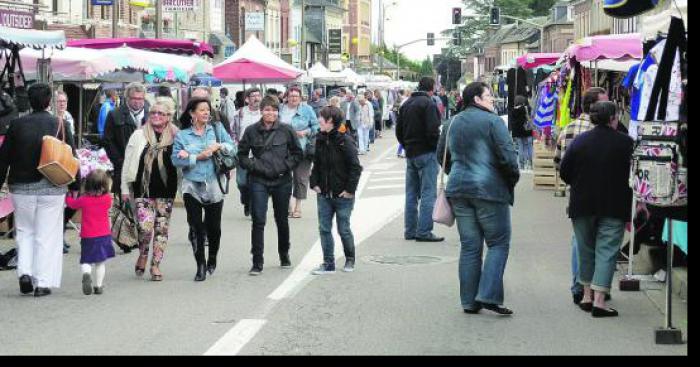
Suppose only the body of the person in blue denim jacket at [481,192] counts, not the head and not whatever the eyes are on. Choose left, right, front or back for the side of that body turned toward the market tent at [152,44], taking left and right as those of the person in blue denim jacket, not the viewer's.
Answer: left

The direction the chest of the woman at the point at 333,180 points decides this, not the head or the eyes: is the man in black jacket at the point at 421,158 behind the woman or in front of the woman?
behind

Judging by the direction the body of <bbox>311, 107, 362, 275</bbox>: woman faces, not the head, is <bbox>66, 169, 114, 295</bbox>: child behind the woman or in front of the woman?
in front

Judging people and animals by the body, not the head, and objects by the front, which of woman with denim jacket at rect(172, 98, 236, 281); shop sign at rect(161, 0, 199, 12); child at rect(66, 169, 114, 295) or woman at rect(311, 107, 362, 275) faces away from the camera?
the child

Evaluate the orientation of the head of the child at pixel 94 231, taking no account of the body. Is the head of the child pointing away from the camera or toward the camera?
away from the camera

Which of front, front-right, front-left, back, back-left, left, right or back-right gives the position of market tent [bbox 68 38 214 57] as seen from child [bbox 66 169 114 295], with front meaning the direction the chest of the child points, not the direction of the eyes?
front

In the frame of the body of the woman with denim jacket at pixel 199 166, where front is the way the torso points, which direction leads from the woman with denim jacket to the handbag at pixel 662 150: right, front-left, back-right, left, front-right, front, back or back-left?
front-left

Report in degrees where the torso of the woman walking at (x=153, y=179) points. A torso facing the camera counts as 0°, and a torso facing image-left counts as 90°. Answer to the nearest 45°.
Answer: approximately 0°

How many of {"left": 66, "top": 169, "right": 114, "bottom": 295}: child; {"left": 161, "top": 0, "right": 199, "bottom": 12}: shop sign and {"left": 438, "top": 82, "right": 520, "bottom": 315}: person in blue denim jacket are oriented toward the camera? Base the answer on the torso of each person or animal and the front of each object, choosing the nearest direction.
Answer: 1

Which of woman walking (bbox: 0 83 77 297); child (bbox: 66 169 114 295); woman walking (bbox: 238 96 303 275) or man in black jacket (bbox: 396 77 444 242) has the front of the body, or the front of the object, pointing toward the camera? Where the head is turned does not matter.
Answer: woman walking (bbox: 238 96 303 275)

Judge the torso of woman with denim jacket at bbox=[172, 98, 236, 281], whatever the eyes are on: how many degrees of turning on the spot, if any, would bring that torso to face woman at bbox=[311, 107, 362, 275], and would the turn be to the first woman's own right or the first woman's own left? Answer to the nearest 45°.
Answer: approximately 90° to the first woman's own left

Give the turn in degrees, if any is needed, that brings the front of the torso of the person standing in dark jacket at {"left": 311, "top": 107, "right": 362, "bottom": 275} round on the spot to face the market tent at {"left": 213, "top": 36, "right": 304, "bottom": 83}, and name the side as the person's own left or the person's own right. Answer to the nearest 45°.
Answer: approximately 135° to the person's own right

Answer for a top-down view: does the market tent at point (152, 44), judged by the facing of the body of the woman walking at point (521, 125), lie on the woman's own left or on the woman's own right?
on the woman's own left

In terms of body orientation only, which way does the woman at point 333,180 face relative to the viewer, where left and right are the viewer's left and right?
facing the viewer and to the left of the viewer

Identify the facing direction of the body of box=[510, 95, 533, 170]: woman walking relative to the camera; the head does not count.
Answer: away from the camera

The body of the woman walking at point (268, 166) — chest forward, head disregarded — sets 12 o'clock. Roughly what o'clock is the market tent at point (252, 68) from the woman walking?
The market tent is roughly at 6 o'clock from the woman walking.

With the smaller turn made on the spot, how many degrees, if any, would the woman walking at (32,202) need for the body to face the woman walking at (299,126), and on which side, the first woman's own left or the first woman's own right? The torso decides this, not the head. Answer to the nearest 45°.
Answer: approximately 45° to the first woman's own right
